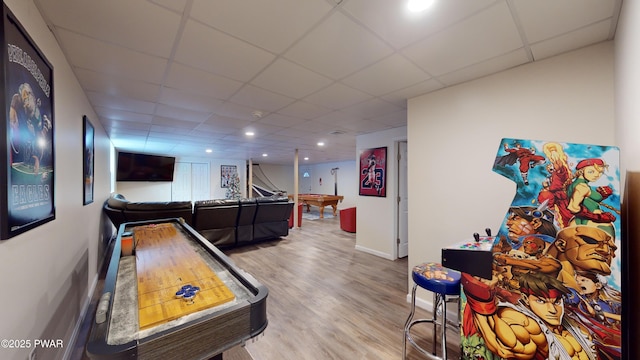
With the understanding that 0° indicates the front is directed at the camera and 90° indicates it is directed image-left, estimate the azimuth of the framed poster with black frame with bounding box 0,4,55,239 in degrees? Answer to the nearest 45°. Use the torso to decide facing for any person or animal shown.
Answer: approximately 315°

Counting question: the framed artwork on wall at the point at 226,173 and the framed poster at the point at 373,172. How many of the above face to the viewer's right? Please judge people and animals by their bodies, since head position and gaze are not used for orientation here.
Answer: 0

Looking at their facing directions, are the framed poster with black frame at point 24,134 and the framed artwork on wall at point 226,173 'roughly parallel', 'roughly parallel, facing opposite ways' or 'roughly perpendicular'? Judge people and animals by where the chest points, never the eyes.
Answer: roughly perpendicular

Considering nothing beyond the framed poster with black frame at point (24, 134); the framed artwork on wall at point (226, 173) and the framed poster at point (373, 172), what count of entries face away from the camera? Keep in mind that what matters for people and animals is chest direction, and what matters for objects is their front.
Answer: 0

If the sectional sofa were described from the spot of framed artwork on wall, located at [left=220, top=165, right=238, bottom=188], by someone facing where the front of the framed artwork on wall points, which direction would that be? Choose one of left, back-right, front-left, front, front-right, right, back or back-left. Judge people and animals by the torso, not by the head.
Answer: front

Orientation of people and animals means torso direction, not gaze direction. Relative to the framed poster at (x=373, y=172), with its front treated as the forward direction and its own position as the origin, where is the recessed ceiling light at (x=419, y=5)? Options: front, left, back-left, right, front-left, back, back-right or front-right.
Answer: front-left

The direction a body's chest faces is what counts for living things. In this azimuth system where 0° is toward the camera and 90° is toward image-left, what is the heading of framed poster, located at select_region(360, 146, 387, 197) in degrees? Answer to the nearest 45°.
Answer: approximately 45°

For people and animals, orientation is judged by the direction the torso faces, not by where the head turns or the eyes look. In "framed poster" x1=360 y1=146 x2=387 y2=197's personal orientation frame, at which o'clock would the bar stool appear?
The bar stool is roughly at 10 o'clock from the framed poster.

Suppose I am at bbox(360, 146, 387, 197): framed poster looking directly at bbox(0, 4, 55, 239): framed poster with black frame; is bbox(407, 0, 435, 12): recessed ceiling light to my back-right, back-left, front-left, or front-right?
front-left

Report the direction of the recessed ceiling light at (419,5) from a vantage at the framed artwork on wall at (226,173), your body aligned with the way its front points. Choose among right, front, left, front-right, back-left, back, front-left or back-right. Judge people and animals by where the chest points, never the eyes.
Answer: front

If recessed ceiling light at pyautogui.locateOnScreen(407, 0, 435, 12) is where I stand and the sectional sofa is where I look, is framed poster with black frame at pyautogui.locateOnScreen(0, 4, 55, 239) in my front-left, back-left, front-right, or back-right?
front-left

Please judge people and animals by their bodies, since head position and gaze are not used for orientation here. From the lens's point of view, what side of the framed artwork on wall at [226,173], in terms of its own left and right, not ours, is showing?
front

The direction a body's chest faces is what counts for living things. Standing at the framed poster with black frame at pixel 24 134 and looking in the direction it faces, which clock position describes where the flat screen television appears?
The flat screen television is roughly at 8 o'clock from the framed poster with black frame.

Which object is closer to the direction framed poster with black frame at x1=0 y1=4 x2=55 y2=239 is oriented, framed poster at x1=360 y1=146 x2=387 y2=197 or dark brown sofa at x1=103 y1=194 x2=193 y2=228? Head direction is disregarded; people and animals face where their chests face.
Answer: the framed poster

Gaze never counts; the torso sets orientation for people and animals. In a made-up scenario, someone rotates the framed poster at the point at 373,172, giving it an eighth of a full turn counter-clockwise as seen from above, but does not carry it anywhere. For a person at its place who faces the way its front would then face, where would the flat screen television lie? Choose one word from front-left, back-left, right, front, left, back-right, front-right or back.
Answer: right
